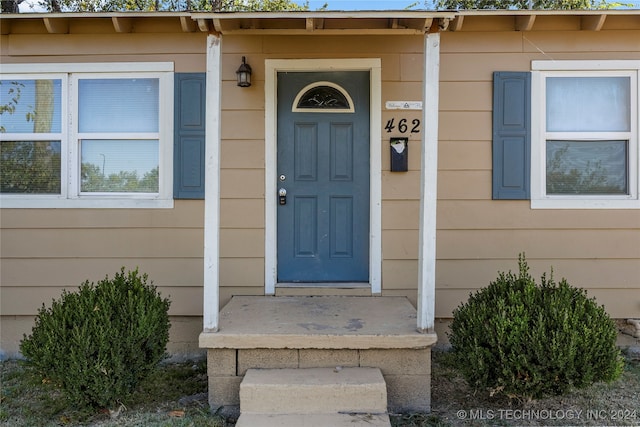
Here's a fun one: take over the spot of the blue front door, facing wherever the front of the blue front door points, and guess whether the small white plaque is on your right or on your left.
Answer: on your left

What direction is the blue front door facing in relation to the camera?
toward the camera

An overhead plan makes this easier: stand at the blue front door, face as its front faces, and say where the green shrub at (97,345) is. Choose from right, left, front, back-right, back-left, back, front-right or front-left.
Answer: front-right

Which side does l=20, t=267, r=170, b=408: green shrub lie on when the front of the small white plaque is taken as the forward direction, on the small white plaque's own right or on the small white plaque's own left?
on the small white plaque's own right

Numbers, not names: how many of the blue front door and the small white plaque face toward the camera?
2

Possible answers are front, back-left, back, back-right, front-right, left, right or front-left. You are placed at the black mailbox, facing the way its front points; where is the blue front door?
right

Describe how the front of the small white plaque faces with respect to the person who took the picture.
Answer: facing the viewer

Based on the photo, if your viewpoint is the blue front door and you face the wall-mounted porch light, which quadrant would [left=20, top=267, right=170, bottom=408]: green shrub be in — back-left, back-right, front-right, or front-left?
front-left

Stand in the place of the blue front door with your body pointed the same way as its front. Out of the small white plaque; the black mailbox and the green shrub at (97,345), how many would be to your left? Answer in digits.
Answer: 2

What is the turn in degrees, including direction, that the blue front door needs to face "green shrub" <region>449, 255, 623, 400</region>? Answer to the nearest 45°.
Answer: approximately 45° to its left

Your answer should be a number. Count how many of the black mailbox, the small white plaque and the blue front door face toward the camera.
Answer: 3

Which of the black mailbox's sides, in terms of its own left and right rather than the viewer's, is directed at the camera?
front
